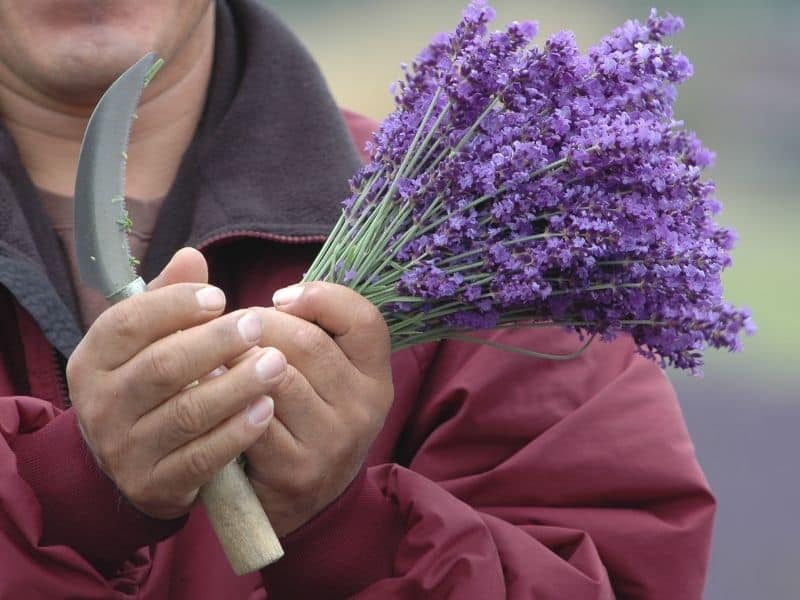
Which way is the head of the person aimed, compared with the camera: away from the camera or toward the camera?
toward the camera

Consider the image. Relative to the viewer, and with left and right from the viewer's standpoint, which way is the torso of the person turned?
facing the viewer
